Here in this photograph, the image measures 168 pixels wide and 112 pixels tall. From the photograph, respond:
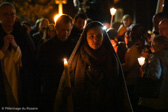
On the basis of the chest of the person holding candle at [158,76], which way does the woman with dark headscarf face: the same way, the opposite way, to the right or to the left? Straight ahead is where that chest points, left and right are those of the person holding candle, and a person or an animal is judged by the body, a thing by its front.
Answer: to the left

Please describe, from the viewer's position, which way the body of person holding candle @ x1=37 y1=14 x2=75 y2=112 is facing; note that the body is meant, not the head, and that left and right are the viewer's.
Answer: facing the viewer and to the right of the viewer

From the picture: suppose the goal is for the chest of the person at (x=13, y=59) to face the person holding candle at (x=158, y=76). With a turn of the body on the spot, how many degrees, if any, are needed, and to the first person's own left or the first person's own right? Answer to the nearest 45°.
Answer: approximately 45° to the first person's own left

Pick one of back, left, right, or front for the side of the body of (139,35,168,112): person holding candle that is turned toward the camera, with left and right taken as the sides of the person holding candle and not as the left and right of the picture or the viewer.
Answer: left

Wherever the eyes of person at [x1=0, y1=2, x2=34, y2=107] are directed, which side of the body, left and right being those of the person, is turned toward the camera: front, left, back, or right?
front

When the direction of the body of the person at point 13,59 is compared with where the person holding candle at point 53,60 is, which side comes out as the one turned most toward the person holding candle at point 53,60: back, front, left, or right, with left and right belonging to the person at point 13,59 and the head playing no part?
left

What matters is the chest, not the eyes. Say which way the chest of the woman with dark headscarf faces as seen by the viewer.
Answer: toward the camera
